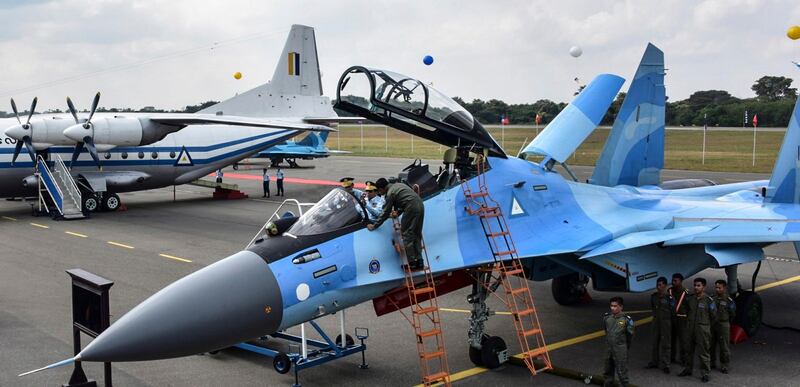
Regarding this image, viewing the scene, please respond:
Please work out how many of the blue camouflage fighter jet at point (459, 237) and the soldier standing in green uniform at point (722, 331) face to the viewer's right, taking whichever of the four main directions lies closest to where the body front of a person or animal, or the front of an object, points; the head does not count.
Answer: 0

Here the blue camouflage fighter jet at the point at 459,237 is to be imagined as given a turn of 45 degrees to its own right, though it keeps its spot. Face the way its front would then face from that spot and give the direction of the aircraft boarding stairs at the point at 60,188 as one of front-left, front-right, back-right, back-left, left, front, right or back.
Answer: front-right

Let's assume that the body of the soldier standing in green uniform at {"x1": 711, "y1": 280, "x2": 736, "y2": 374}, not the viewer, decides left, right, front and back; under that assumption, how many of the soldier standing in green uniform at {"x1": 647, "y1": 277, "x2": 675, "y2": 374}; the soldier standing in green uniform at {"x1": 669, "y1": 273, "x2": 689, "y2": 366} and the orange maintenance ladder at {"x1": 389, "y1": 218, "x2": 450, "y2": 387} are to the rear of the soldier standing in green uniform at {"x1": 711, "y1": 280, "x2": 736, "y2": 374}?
0

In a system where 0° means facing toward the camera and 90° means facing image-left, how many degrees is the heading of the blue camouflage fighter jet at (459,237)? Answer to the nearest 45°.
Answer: approximately 45°

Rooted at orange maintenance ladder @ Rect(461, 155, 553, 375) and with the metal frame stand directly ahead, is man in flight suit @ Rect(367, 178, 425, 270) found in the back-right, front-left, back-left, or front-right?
front-left

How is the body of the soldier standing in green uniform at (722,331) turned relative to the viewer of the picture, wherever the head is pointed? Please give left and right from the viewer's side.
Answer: facing the viewer and to the left of the viewer

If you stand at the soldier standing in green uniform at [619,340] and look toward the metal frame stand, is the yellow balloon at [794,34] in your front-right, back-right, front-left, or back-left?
back-right

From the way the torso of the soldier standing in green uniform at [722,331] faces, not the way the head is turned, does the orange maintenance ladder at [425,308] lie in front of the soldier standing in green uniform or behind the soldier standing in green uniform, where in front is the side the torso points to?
in front
